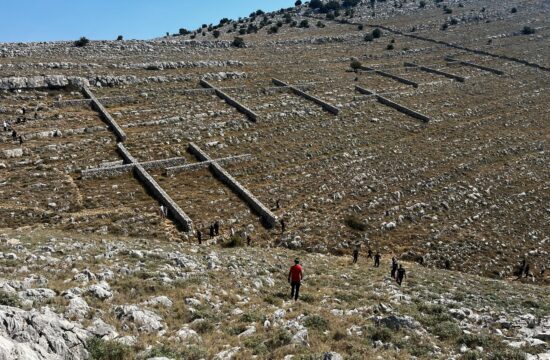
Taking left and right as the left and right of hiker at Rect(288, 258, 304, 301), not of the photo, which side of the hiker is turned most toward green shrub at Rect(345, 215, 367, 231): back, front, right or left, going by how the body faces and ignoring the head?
front

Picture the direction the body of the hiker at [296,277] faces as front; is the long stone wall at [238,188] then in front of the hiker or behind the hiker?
in front

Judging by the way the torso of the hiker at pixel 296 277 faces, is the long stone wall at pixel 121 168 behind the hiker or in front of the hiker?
in front

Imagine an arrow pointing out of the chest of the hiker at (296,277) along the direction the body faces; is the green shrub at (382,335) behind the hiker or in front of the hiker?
behind

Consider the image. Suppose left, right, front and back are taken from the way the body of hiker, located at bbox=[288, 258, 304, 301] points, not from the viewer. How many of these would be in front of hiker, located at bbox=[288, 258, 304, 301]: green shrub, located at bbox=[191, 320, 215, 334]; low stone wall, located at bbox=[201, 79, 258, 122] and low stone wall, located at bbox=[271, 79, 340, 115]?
2

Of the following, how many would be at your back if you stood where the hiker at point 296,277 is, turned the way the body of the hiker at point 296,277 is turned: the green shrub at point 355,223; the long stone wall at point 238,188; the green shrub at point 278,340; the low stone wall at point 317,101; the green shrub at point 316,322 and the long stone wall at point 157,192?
2

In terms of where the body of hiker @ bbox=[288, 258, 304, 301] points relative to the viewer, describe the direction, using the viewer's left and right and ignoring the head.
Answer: facing away from the viewer

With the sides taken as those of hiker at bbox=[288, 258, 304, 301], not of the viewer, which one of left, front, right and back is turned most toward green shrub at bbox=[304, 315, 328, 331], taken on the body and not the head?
back

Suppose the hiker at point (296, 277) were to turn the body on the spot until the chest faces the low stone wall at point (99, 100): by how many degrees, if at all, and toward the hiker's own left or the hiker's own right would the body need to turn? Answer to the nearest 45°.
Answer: approximately 45° to the hiker's own left

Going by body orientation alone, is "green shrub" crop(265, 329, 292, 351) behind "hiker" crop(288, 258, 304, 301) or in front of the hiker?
behind

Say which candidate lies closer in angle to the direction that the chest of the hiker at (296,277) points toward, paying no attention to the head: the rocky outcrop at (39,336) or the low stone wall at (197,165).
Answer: the low stone wall

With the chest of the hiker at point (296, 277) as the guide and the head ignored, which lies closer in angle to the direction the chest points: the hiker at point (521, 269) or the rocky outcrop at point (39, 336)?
the hiker

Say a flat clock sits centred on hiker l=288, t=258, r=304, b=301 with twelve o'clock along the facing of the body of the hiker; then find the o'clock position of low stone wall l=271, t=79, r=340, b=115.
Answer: The low stone wall is roughly at 12 o'clock from the hiker.
